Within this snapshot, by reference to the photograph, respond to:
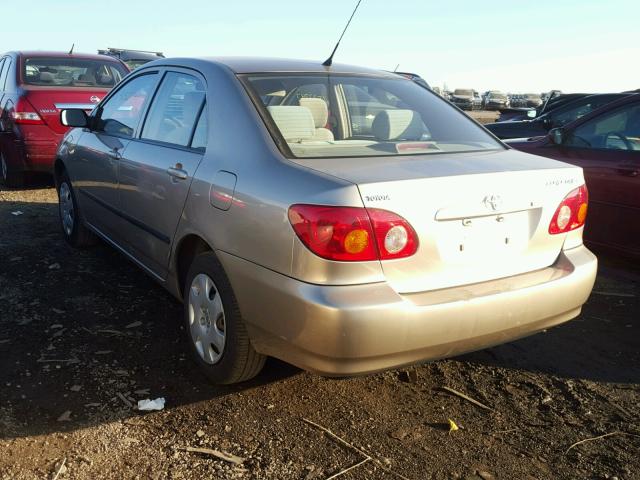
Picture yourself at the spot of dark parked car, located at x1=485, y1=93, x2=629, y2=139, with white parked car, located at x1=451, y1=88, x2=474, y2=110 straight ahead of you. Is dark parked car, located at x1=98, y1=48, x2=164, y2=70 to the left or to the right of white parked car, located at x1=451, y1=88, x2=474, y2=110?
left

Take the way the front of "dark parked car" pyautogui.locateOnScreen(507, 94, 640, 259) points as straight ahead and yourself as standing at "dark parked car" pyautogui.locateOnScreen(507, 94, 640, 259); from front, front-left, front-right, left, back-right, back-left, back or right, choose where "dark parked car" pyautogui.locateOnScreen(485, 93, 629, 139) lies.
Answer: front-right

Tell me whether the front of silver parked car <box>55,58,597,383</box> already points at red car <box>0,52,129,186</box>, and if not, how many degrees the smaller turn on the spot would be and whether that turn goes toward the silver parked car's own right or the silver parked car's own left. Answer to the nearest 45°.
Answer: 0° — it already faces it

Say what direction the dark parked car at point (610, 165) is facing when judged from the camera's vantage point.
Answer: facing away from the viewer and to the left of the viewer

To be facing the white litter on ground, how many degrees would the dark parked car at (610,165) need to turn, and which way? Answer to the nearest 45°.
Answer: approximately 90° to its left

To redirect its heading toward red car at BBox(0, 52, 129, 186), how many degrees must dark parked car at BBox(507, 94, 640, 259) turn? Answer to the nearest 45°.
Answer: approximately 45° to its left

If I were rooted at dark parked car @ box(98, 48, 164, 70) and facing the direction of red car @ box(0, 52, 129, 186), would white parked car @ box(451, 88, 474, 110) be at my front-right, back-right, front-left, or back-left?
back-left

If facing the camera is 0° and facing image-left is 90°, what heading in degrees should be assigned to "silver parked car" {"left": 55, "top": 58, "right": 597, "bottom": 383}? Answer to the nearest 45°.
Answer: approximately 135°

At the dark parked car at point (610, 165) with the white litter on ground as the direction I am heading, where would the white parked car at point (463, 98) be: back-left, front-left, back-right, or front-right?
back-right
